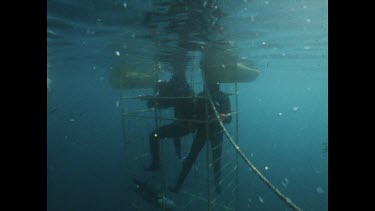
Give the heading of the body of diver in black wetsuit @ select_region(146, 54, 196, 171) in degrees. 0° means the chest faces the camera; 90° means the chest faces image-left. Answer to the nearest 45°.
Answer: approximately 90°

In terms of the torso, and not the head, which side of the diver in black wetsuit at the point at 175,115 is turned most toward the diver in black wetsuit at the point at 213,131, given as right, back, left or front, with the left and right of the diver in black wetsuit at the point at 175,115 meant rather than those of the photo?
back

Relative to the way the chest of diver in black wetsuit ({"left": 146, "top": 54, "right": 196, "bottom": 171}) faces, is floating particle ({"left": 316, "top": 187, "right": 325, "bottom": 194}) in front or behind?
behind
